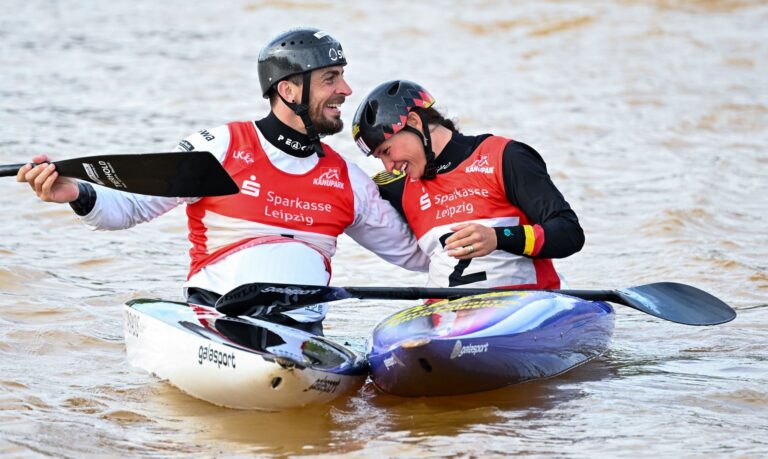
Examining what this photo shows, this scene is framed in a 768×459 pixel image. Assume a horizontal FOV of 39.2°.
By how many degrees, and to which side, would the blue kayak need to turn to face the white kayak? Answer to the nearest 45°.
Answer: approximately 45° to its right

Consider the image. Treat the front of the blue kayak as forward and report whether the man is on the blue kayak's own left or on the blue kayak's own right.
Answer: on the blue kayak's own right

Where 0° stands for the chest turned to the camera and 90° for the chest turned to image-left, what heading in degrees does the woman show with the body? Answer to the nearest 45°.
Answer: approximately 45°

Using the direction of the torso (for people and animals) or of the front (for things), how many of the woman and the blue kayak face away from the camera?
0

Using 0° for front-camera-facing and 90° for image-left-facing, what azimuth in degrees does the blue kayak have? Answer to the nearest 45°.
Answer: approximately 45°
